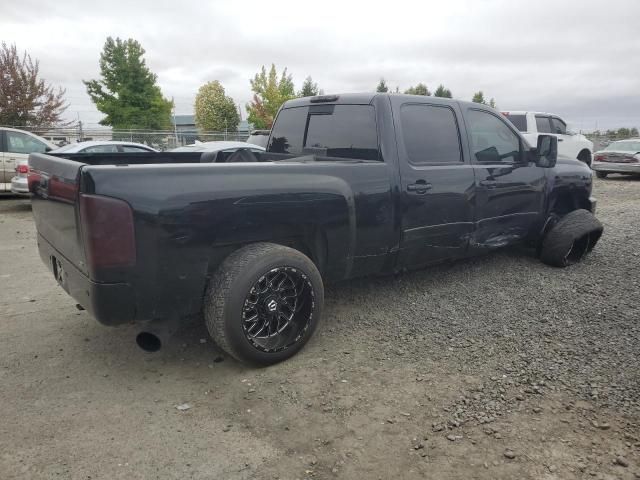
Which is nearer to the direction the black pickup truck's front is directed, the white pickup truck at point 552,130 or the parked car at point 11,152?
the white pickup truck

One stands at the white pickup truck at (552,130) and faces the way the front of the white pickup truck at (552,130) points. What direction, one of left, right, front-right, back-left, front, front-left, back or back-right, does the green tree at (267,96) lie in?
back-left

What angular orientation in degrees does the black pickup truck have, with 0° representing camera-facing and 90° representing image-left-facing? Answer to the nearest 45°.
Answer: approximately 225°

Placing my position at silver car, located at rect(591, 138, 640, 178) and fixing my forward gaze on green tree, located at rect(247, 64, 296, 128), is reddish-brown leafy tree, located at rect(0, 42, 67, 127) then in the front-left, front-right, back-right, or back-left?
front-left

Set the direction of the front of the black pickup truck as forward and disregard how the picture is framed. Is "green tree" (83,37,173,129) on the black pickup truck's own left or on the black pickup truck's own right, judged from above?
on the black pickup truck's own left

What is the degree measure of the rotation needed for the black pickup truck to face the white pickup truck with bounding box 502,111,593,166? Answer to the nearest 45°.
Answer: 0° — it already faces it

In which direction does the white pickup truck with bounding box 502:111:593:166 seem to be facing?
to the viewer's right

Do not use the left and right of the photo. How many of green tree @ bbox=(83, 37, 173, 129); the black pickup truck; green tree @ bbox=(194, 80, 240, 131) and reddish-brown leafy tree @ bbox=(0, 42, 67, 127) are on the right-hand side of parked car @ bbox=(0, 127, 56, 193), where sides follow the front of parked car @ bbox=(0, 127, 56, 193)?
1

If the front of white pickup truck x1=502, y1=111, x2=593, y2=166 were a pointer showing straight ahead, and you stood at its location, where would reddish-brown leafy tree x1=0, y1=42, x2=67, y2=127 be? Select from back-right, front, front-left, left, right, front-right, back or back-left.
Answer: back

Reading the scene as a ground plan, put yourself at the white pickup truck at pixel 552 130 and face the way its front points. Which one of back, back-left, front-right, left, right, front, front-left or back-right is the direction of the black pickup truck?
right

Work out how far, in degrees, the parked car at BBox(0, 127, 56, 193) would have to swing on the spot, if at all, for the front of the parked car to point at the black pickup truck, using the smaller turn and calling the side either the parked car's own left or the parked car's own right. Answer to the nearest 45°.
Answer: approximately 90° to the parked car's own right
